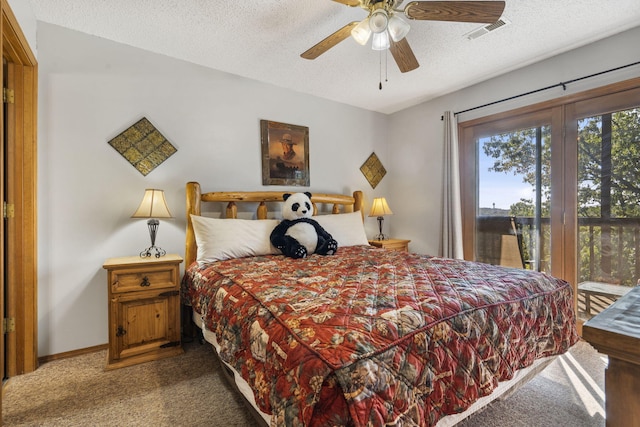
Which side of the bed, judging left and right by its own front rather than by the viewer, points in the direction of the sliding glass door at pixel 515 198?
left

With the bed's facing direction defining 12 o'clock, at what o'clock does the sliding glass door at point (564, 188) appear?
The sliding glass door is roughly at 9 o'clock from the bed.

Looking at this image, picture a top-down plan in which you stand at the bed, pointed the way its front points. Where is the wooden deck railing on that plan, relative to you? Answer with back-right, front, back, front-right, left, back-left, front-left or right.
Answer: left

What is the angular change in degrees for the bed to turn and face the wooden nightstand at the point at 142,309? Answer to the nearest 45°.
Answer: approximately 135° to its right

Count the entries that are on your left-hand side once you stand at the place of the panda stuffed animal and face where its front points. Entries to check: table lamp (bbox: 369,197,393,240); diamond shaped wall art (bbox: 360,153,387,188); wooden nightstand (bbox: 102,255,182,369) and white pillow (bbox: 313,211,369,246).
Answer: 3

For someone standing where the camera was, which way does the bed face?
facing the viewer and to the right of the viewer

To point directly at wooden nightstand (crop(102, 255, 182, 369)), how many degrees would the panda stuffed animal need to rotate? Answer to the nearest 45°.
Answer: approximately 135° to its right

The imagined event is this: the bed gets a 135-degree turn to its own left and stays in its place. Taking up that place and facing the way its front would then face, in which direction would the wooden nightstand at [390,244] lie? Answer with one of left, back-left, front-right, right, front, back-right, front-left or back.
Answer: front

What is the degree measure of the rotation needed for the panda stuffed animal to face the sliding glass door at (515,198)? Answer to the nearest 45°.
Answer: approximately 45° to its left

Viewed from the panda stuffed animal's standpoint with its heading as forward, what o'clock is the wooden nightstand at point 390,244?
The wooden nightstand is roughly at 9 o'clock from the panda stuffed animal.

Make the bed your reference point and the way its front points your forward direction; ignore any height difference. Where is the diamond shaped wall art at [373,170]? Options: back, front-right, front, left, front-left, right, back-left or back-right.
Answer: back-left

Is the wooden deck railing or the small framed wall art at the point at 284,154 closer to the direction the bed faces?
the wooden deck railing
